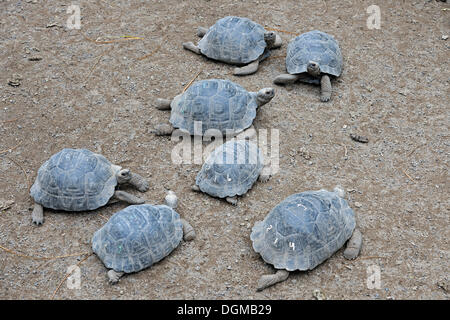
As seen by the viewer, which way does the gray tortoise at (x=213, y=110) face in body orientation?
to the viewer's right

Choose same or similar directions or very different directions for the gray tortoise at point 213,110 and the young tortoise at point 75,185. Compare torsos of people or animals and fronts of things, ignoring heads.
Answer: same or similar directions

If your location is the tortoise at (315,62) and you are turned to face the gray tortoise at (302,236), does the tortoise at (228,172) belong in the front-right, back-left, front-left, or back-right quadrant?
front-right

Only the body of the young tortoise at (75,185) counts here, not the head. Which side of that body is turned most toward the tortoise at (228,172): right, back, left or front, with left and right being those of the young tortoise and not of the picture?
front

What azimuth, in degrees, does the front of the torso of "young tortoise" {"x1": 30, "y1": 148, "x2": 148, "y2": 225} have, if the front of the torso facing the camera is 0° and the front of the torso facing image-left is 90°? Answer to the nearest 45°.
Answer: approximately 270°

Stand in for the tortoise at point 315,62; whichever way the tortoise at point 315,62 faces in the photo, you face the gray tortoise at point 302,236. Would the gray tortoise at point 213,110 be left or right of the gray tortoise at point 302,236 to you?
right

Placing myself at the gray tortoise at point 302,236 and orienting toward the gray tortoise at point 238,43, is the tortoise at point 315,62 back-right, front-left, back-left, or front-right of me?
front-right

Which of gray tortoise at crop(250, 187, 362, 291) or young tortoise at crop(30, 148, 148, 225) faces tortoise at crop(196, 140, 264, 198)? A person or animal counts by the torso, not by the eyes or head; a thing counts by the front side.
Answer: the young tortoise

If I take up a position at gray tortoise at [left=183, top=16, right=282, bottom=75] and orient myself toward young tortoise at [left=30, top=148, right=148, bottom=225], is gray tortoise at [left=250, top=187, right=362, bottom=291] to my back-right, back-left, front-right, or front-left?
front-left

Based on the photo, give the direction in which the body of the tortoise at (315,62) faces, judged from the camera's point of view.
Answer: toward the camera

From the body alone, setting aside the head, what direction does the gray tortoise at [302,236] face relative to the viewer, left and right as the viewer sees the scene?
facing away from the viewer and to the right of the viewer

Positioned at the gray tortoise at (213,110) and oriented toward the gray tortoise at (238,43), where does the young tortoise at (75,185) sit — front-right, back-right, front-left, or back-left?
back-left

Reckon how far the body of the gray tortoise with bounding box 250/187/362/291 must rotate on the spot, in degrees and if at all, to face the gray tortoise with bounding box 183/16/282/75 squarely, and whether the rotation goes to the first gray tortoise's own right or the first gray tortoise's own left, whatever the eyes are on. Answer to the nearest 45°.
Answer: approximately 90° to the first gray tortoise's own left

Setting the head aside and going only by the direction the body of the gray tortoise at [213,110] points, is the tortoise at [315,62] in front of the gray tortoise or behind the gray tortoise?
in front

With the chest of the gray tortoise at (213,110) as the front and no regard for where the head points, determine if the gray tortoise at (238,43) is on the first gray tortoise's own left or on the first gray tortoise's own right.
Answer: on the first gray tortoise's own left
